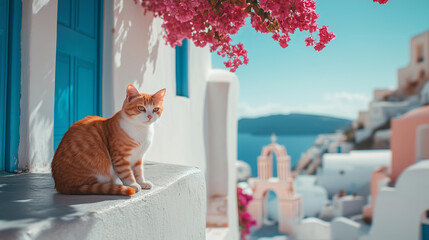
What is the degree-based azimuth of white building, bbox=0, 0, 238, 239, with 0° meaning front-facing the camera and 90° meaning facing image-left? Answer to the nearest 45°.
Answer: approximately 315°

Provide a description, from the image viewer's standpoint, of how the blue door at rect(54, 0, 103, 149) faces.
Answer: facing the viewer and to the right of the viewer

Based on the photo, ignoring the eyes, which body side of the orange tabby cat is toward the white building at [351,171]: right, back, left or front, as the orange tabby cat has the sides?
left

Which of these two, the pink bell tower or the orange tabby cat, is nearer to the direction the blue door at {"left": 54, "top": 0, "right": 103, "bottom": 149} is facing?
the orange tabby cat

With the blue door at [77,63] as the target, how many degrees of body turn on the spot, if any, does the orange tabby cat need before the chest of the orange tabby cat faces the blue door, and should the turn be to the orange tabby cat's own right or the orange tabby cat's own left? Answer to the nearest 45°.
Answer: approximately 135° to the orange tabby cat's own left

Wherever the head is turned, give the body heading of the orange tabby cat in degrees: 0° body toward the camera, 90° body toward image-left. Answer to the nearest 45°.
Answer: approximately 315°

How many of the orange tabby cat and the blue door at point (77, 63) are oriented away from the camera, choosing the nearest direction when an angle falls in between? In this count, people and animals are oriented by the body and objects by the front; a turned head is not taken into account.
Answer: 0

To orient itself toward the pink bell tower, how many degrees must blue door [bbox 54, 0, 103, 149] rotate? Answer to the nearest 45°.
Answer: approximately 90° to its left

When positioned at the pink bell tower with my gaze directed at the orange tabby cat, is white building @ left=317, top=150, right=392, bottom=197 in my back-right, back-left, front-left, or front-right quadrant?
back-left
